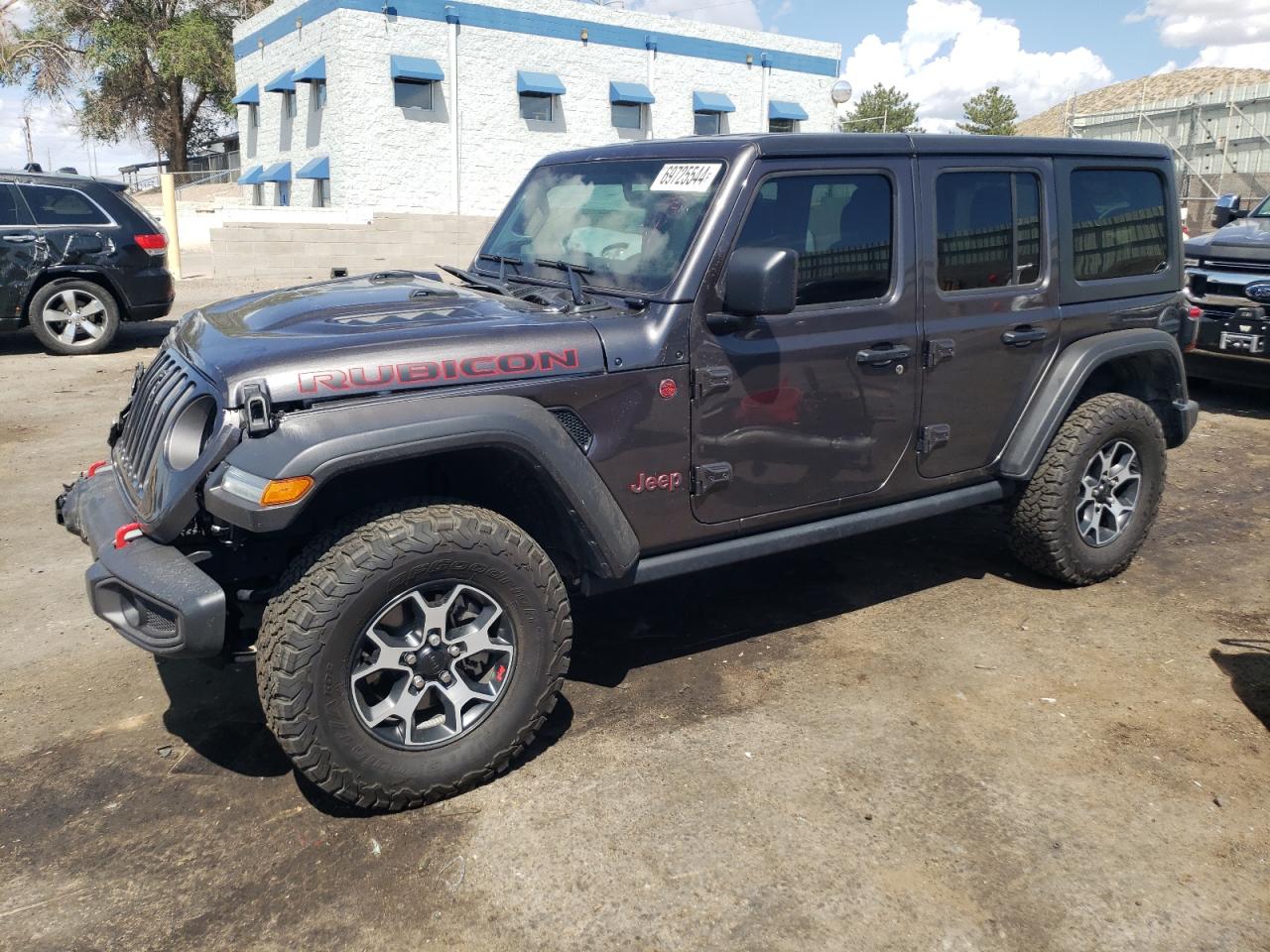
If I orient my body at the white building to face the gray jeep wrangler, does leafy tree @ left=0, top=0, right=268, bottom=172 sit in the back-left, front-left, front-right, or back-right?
back-right

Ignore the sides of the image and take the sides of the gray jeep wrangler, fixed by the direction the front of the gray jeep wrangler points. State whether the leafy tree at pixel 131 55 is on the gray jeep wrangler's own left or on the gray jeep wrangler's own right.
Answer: on the gray jeep wrangler's own right

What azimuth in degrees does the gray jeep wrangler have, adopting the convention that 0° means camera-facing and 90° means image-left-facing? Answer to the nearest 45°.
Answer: approximately 45°

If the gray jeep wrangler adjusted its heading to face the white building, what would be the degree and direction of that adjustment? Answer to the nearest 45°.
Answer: approximately 135° to its right
